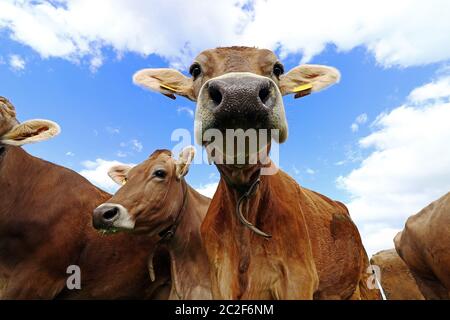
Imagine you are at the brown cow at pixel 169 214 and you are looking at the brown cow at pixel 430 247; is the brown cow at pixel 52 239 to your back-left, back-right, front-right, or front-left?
back-left

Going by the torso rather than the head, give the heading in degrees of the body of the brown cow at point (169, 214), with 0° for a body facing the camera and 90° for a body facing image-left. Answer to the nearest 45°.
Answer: approximately 45°

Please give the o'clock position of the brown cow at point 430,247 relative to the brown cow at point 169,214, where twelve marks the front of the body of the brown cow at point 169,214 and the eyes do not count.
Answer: the brown cow at point 430,247 is roughly at 7 o'clock from the brown cow at point 169,214.

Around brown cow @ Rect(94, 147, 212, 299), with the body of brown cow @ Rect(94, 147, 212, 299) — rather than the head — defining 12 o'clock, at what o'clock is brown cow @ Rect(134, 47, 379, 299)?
brown cow @ Rect(134, 47, 379, 299) is roughly at 10 o'clock from brown cow @ Rect(94, 147, 212, 299).

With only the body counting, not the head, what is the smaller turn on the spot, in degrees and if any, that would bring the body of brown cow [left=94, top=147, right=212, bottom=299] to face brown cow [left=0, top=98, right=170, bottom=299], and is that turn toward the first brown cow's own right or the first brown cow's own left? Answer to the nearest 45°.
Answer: approximately 45° to the first brown cow's own right

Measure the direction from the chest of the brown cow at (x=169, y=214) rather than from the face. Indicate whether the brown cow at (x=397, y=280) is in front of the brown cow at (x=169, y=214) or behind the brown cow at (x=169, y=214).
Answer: behind
